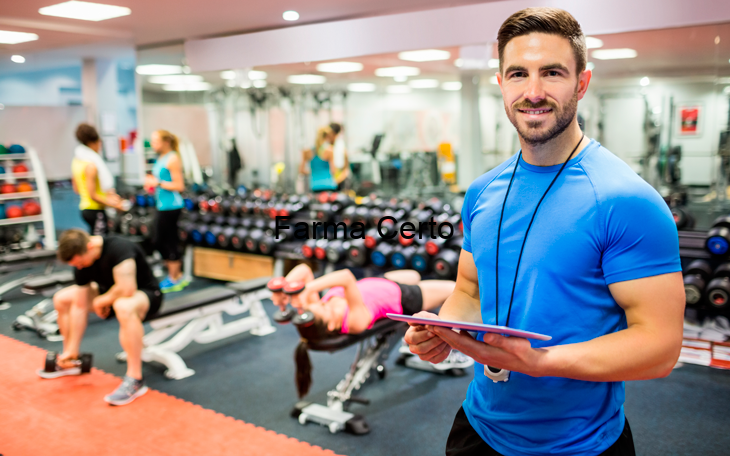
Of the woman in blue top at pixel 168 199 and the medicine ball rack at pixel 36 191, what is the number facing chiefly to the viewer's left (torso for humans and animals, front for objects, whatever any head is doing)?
1

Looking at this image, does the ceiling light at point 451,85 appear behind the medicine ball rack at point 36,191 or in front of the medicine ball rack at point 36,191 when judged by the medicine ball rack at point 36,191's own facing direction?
in front

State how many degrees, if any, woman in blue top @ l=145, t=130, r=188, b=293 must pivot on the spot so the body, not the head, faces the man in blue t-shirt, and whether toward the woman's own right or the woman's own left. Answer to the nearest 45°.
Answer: approximately 90° to the woman's own left

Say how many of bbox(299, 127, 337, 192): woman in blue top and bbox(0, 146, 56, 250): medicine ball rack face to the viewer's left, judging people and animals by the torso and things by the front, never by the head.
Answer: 0

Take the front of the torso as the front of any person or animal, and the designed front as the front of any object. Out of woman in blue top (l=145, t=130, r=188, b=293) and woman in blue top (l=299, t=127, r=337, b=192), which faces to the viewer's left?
woman in blue top (l=145, t=130, r=188, b=293)

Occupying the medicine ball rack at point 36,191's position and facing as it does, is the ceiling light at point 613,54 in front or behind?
in front

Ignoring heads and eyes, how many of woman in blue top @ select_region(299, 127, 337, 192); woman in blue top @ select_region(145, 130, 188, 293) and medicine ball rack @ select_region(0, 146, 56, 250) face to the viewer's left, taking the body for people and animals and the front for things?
1

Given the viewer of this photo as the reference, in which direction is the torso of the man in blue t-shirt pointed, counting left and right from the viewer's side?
facing the viewer and to the left of the viewer

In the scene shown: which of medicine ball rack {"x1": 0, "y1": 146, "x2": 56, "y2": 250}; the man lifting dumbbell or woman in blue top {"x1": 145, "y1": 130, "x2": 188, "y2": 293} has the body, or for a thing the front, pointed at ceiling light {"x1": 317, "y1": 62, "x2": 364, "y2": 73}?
the medicine ball rack

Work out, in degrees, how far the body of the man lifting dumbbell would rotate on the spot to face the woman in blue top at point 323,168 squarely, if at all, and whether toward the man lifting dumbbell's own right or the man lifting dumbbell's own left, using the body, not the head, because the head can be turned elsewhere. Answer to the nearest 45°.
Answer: approximately 180°

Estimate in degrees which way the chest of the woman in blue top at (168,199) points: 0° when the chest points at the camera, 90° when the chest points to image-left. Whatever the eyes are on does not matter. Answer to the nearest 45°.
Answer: approximately 90°

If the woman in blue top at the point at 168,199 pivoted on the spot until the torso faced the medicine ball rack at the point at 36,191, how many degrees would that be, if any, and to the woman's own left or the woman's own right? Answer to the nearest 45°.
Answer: approximately 45° to the woman's own right

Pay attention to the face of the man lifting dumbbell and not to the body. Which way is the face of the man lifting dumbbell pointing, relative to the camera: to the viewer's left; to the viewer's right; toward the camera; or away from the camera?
to the viewer's left

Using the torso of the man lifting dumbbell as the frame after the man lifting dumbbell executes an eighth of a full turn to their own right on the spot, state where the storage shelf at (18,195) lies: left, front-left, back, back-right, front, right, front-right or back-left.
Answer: right
